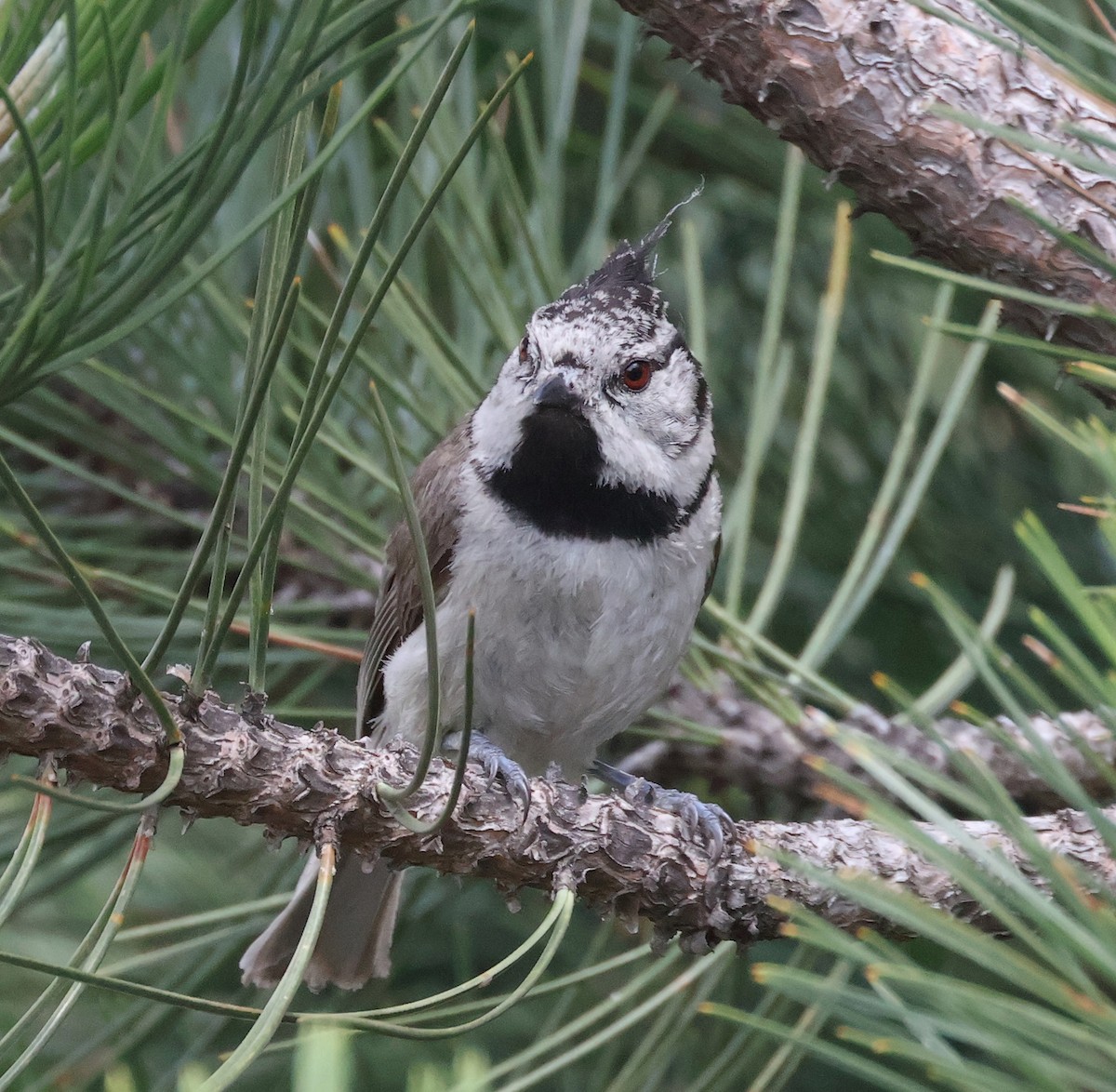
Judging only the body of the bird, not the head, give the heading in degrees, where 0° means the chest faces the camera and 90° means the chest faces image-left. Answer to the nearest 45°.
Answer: approximately 315°
